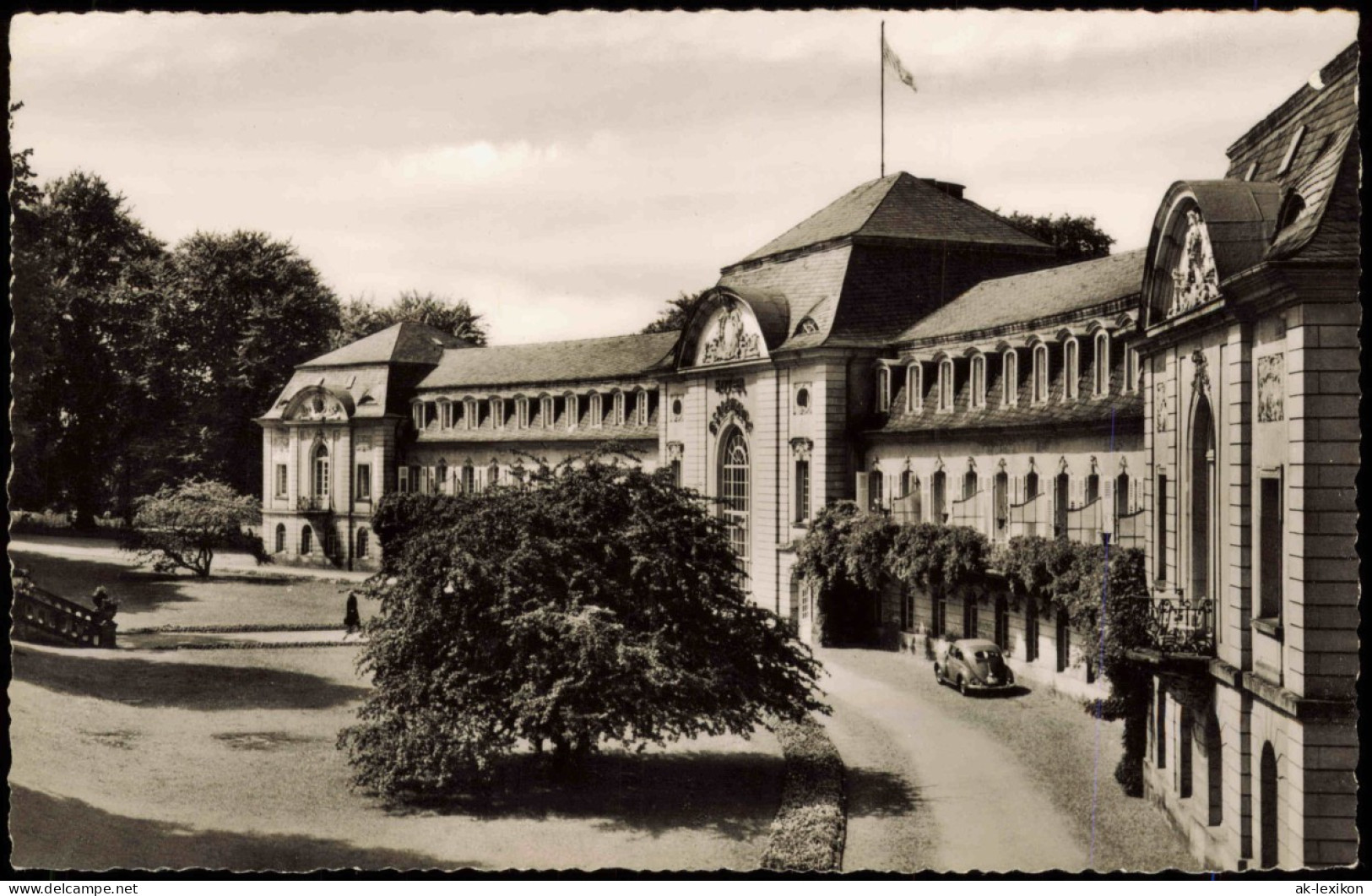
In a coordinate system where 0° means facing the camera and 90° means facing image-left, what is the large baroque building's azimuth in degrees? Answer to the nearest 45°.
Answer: approximately 45°

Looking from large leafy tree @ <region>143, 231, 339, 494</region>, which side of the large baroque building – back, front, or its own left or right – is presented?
right

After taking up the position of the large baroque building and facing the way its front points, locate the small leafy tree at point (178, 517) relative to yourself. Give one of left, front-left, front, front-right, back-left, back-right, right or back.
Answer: right

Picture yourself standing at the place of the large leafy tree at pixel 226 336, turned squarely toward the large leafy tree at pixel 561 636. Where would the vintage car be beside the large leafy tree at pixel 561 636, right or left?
left
